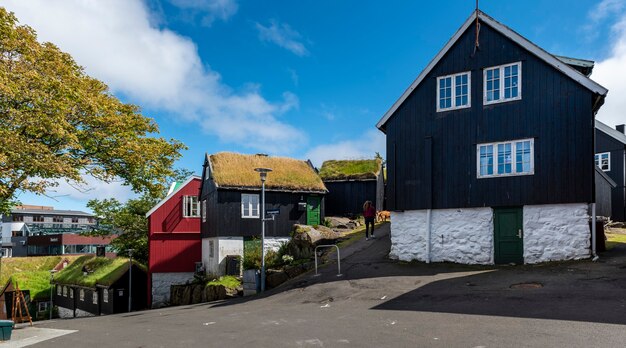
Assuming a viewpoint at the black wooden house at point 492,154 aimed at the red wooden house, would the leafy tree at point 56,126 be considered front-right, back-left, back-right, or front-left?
front-left

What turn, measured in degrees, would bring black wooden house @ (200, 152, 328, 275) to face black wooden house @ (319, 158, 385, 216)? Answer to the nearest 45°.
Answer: approximately 135° to its left

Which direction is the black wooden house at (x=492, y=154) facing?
toward the camera

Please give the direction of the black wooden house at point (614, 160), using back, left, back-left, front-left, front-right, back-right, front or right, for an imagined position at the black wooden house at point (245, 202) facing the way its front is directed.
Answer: left

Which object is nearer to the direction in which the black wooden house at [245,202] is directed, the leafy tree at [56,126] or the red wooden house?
the leafy tree

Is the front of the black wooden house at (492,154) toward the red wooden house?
no

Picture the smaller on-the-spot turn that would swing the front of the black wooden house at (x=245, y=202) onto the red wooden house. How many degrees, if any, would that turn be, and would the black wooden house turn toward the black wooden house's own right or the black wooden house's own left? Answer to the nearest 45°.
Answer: approximately 135° to the black wooden house's own right

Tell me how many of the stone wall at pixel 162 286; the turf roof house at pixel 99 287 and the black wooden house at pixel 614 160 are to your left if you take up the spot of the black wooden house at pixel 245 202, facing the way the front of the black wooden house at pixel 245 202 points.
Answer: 1

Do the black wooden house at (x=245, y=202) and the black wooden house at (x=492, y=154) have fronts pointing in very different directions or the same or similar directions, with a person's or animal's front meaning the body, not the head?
same or similar directions

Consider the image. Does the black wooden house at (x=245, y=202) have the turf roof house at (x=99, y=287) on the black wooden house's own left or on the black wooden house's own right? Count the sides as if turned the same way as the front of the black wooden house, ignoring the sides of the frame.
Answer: on the black wooden house's own right

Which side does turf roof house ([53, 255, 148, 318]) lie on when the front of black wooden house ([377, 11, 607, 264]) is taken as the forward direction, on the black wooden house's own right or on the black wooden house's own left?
on the black wooden house's own right

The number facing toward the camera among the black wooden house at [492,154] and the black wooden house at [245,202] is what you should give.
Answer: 2

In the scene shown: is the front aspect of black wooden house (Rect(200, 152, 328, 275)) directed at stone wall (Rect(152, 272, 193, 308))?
no
